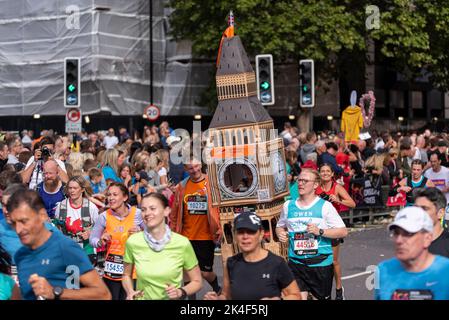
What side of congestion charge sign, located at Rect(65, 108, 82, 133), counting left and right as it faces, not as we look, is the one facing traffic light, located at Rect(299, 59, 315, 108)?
left

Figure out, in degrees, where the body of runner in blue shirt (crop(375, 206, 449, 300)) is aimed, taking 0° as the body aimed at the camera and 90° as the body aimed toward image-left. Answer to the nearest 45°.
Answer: approximately 45°

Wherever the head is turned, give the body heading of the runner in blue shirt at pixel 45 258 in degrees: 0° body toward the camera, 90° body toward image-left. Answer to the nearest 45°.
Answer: approximately 45°

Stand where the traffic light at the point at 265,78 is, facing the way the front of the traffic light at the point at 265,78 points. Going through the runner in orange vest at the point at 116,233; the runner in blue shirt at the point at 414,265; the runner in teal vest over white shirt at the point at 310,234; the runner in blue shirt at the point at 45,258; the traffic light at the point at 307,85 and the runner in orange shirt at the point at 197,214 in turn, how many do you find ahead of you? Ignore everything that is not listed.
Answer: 5

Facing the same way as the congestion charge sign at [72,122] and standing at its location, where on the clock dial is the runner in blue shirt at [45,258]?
The runner in blue shirt is roughly at 12 o'clock from the congestion charge sign.

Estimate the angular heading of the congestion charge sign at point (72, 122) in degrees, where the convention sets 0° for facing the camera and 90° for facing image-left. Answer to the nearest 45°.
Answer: approximately 0°

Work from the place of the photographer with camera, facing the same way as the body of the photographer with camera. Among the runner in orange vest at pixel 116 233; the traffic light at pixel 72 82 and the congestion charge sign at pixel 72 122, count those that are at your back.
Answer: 2

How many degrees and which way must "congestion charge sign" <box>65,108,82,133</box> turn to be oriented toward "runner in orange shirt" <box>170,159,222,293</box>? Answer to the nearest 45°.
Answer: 0° — it already faces them
